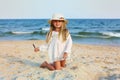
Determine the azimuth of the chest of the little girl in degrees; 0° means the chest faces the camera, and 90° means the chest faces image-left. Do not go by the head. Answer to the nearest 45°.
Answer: approximately 0°
